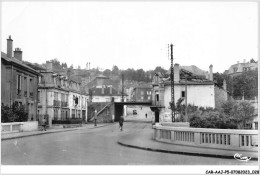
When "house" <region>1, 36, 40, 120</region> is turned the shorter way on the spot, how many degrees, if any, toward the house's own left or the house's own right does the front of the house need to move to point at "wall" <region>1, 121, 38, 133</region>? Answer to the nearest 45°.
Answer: approximately 45° to the house's own right

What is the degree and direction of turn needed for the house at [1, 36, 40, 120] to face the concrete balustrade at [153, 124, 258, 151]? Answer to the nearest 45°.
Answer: approximately 45° to its right

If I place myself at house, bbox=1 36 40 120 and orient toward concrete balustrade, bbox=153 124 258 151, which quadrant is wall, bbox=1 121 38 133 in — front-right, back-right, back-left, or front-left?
front-right

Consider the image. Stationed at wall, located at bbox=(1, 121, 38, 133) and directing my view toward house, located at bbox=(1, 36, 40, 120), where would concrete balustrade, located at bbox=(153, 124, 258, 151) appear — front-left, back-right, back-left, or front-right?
back-right
